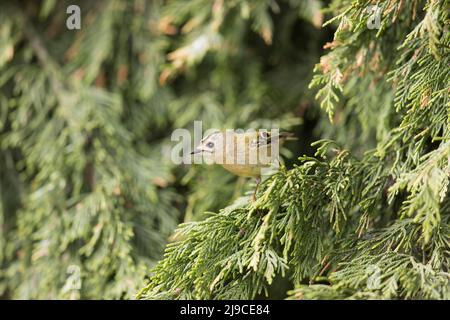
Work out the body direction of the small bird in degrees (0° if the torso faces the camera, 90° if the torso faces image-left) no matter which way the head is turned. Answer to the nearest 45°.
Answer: approximately 90°
